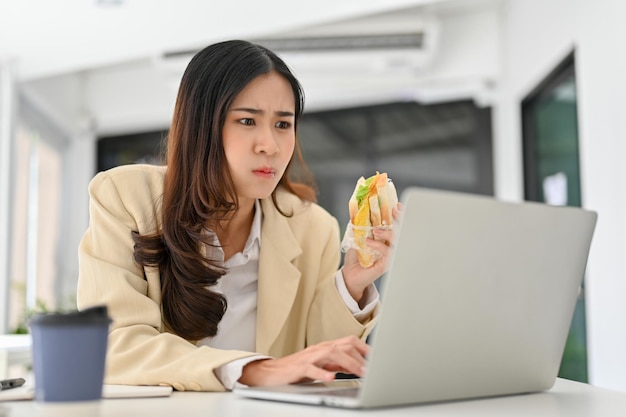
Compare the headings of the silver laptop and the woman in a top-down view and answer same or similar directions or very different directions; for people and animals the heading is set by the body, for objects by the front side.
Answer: very different directions

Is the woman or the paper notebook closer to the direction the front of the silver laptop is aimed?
the woman

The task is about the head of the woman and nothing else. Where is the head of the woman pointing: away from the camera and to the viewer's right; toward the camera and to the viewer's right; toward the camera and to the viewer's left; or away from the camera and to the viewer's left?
toward the camera and to the viewer's right

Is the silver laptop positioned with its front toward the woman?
yes

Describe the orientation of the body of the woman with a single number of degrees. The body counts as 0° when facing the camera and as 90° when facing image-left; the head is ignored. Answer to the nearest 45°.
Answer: approximately 315°

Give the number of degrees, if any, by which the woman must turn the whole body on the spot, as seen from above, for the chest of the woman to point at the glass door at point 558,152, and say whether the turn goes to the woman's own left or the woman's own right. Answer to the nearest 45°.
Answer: approximately 90° to the woman's own left

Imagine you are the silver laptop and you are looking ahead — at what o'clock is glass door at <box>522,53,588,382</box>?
The glass door is roughly at 2 o'clock from the silver laptop.

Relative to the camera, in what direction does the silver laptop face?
facing away from the viewer and to the left of the viewer

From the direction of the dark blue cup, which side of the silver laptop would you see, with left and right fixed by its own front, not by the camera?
left

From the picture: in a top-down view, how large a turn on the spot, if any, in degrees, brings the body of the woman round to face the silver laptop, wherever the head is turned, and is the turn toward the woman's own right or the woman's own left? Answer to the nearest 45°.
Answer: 0° — they already face it
